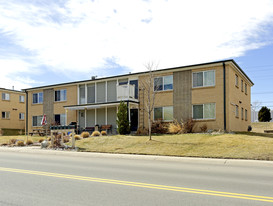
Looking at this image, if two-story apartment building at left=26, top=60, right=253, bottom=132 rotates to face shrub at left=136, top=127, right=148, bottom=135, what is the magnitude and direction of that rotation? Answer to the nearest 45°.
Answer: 0° — it already faces it

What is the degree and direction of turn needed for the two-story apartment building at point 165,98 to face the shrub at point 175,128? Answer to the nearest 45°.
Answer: approximately 45° to its left

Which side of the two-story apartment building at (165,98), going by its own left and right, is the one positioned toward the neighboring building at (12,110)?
right

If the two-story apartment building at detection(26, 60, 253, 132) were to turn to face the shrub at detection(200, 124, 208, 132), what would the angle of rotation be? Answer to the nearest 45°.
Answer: approximately 90° to its left

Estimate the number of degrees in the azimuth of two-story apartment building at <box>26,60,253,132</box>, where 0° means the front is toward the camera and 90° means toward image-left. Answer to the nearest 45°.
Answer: approximately 45°

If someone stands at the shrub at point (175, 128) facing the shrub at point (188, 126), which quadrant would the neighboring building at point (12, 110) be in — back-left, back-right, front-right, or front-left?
back-left
